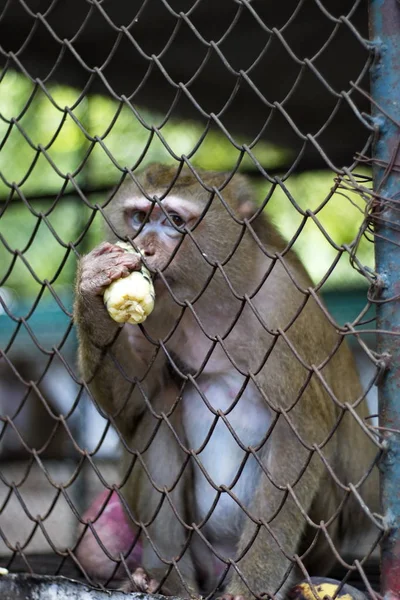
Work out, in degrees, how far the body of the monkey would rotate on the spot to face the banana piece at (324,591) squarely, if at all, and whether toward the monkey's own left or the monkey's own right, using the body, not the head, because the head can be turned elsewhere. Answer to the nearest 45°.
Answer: approximately 90° to the monkey's own left

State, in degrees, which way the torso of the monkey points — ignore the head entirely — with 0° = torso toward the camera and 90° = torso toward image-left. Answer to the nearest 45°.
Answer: approximately 45°

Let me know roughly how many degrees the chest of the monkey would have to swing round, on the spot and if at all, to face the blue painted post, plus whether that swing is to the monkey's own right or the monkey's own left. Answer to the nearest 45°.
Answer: approximately 45° to the monkey's own left
